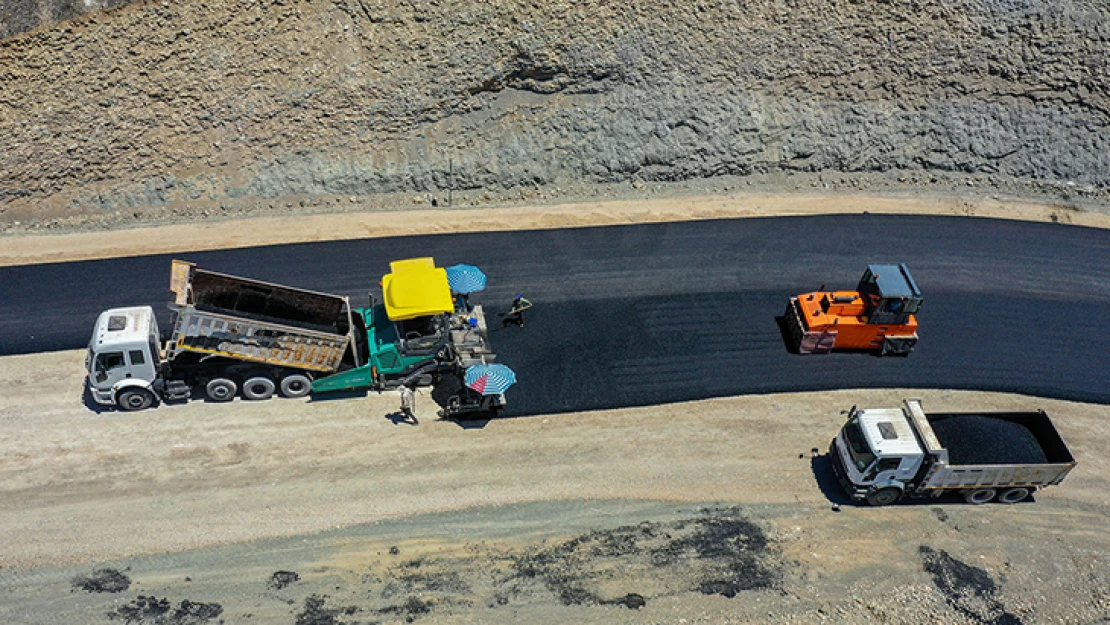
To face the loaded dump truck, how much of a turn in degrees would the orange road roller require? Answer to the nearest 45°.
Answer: approximately 90° to its left

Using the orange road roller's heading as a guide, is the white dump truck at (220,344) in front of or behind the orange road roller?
in front

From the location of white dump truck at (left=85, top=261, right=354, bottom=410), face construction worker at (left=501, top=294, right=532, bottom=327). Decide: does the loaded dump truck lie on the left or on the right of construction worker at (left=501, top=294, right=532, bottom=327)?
right

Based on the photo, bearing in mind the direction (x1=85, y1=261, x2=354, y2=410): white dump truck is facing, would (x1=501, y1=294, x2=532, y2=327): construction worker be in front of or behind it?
behind

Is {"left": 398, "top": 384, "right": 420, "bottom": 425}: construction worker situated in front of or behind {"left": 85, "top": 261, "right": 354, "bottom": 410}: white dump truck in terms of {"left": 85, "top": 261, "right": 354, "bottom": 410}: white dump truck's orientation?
behind

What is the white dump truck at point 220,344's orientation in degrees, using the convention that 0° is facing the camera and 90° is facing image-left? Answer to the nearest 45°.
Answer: approximately 90°

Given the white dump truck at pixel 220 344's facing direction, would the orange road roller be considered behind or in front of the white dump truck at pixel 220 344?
behind

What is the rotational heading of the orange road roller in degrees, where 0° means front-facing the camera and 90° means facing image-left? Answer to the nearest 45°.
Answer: approximately 90°

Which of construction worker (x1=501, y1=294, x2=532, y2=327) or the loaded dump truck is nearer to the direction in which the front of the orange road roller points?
the construction worker

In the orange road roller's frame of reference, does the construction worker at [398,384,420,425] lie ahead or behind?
ahead

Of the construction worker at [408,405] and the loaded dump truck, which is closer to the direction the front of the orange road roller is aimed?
the construction worker

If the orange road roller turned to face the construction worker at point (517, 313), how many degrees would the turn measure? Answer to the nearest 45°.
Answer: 0° — it already faces them

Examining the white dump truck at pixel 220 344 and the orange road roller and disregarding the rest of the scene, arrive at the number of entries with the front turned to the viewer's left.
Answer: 2
